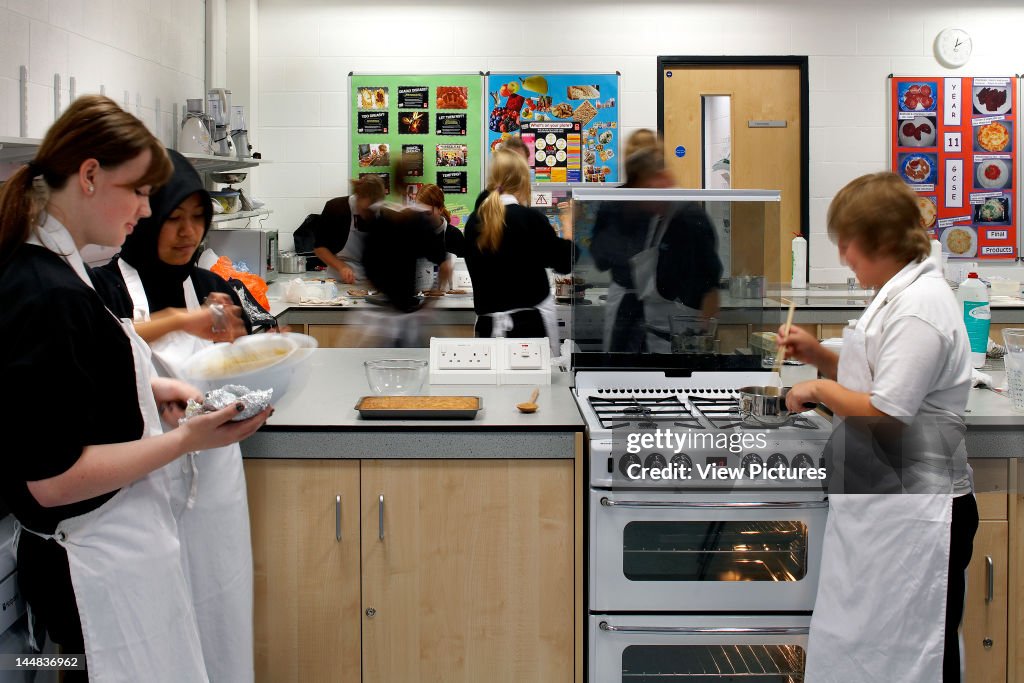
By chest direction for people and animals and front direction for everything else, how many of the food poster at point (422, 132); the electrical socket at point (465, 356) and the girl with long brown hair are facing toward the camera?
2

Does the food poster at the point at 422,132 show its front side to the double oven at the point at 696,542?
yes

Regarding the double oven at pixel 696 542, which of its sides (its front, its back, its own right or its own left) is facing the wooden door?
back

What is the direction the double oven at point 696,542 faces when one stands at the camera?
facing the viewer

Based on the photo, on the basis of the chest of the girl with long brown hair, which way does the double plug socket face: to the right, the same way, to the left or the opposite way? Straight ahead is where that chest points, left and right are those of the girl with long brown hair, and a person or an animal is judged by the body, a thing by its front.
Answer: to the right

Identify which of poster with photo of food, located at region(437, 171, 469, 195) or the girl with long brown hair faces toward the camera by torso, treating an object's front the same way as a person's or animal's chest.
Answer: the poster with photo of food

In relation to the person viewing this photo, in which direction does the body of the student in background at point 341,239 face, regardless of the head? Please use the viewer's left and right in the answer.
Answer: facing the viewer and to the right of the viewer

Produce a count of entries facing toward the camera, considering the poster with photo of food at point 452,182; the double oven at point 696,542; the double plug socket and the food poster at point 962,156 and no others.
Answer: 4

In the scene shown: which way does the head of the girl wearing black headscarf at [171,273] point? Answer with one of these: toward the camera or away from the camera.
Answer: toward the camera

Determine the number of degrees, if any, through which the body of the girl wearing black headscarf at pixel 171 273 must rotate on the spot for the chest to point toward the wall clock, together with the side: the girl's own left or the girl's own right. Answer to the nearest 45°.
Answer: approximately 90° to the girl's own left

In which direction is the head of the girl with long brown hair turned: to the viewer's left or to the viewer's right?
to the viewer's right

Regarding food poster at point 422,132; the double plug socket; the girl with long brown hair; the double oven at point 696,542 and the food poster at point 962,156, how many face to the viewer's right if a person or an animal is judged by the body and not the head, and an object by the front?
1

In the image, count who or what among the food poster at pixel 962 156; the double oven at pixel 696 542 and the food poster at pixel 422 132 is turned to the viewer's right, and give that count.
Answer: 0

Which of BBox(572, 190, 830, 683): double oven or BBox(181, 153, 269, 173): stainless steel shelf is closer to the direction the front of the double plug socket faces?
the double oven

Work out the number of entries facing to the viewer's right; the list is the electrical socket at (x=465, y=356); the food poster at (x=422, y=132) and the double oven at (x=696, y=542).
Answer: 0

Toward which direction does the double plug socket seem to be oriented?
toward the camera

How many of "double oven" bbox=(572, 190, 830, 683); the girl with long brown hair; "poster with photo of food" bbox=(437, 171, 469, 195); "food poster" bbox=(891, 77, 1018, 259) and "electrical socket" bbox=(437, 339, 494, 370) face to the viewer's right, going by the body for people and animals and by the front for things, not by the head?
1
